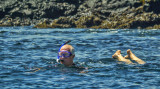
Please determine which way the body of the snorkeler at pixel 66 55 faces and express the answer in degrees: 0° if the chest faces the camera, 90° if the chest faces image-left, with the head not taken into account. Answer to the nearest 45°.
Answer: approximately 45°
